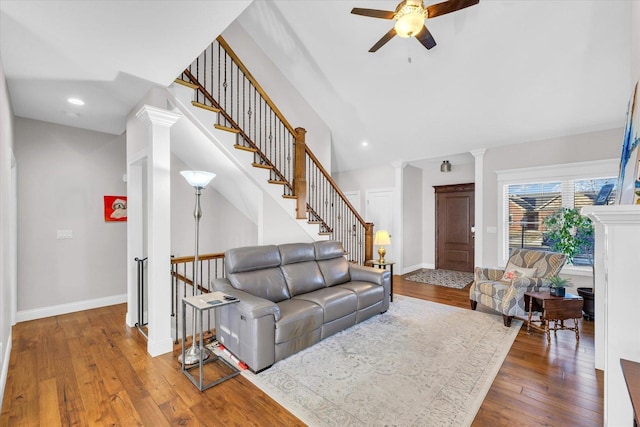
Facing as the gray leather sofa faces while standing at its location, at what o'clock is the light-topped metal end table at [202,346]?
The light-topped metal end table is roughly at 3 o'clock from the gray leather sofa.

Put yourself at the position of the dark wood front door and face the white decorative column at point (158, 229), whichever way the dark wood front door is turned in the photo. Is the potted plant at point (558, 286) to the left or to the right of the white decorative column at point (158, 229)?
left

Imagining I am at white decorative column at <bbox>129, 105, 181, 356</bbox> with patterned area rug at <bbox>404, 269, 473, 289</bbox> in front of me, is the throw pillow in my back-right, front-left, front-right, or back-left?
front-right

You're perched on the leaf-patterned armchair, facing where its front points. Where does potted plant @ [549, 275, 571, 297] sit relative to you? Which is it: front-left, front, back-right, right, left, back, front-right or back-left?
left

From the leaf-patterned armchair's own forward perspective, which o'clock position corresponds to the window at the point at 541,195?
The window is roughly at 5 o'clock from the leaf-patterned armchair.

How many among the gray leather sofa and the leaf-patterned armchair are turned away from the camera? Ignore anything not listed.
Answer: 0

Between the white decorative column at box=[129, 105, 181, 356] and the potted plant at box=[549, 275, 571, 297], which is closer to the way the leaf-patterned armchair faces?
the white decorative column

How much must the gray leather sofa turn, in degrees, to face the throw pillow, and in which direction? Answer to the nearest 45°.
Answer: approximately 45° to its left

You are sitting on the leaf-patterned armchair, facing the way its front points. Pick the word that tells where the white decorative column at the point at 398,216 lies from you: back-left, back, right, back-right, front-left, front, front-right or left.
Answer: right

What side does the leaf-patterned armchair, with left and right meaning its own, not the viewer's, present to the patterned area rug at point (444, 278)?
right

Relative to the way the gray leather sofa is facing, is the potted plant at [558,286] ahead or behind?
ahead

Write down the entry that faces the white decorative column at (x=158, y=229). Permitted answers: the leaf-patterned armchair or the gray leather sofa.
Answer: the leaf-patterned armchair

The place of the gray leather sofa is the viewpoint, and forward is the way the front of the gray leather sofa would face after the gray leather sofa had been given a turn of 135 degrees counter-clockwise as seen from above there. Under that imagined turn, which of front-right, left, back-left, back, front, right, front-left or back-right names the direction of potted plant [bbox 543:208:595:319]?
right

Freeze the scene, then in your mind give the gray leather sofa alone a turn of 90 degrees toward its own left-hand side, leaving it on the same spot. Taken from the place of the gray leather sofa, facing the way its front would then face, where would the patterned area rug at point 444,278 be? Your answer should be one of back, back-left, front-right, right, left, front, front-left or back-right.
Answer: front

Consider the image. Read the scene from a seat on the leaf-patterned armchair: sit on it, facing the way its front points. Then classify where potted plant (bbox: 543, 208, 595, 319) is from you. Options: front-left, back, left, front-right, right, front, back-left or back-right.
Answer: back

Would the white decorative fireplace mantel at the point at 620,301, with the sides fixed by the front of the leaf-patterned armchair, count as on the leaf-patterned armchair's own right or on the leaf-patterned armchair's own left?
on the leaf-patterned armchair's own left

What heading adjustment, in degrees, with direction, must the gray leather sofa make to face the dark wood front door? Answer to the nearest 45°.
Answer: approximately 90° to its left

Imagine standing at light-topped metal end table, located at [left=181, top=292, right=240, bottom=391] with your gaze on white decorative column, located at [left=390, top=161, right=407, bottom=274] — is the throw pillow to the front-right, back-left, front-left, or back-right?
front-right

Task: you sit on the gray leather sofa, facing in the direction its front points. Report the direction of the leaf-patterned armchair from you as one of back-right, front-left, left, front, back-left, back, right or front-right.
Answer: front-left
